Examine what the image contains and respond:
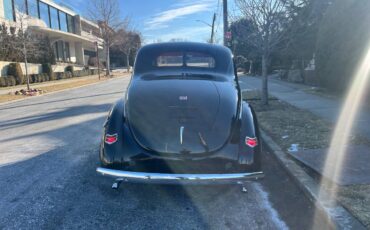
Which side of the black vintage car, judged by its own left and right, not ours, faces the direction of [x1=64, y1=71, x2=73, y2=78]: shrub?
front

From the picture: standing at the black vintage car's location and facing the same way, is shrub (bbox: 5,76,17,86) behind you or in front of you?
in front

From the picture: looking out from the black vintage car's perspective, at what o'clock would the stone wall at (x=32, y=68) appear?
The stone wall is roughly at 11 o'clock from the black vintage car.

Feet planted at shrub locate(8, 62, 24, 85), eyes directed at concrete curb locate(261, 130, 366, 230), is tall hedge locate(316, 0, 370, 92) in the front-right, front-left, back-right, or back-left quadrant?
front-left

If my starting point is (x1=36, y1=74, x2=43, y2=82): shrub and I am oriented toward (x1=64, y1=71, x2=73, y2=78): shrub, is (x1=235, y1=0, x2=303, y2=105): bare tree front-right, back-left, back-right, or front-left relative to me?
back-right

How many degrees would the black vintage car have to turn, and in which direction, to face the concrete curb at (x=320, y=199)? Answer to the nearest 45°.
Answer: approximately 90° to its right

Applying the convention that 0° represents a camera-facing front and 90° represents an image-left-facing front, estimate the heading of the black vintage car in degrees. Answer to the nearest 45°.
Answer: approximately 180°

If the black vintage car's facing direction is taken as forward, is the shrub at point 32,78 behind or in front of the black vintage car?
in front

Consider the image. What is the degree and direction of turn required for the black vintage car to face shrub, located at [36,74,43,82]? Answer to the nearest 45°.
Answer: approximately 45° to its left

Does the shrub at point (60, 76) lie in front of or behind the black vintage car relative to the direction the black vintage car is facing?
in front
